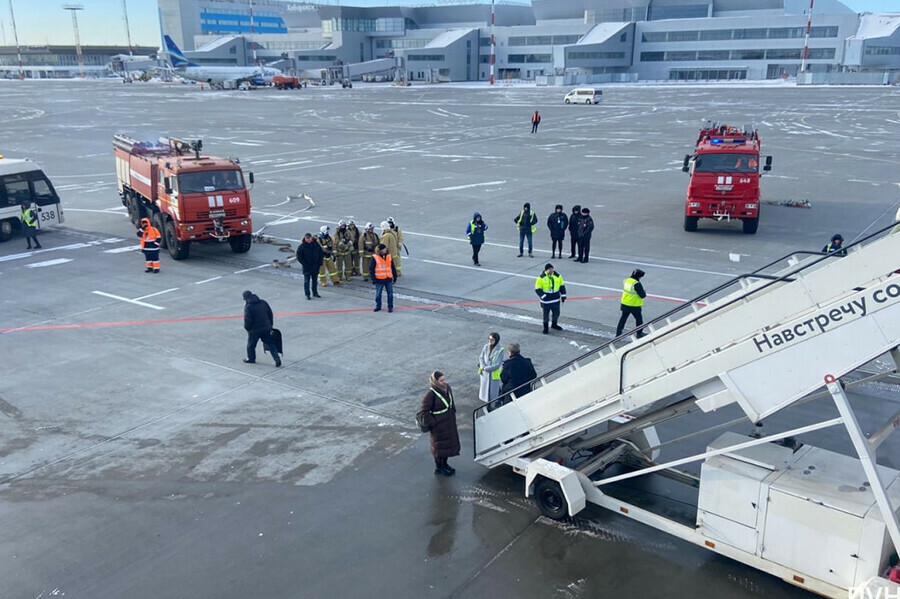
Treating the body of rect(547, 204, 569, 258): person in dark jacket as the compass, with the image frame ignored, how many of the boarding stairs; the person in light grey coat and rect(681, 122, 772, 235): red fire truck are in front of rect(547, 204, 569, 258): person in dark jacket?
2

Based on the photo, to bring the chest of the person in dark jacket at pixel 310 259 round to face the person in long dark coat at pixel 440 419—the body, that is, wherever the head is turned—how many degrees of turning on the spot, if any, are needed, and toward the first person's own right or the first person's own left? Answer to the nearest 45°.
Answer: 0° — they already face them

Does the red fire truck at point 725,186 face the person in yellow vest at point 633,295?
yes

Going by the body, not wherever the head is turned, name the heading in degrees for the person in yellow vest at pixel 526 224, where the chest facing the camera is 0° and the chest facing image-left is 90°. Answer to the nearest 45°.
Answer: approximately 0°

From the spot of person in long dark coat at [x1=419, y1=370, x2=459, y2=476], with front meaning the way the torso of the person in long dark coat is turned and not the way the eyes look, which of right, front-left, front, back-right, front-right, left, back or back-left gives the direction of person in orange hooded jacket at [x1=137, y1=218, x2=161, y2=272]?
back

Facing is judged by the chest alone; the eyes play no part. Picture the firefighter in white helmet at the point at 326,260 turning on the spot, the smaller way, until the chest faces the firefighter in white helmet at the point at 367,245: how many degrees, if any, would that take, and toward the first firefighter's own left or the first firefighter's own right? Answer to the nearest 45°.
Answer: approximately 90° to the first firefighter's own left

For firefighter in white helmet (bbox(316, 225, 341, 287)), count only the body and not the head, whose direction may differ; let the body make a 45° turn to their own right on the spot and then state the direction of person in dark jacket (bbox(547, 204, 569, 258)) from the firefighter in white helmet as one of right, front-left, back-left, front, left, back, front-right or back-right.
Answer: back-left

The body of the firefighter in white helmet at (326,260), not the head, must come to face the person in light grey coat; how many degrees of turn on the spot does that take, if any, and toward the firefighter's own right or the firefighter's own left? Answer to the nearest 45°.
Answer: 0° — they already face them

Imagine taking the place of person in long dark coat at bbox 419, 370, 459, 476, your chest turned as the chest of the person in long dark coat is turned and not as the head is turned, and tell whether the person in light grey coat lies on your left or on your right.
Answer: on your left
